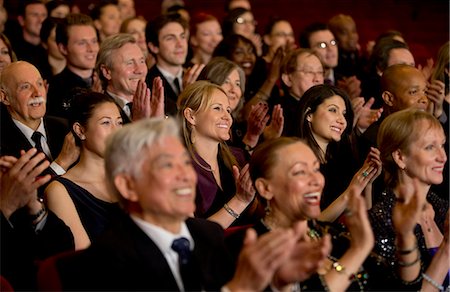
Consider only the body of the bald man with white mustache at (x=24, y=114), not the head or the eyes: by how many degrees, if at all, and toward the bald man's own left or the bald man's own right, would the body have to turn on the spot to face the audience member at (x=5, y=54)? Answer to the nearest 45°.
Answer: approximately 135° to the bald man's own left

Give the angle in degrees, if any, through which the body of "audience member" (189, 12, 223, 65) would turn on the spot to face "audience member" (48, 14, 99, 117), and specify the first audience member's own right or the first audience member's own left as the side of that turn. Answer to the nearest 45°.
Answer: approximately 90° to the first audience member's own right

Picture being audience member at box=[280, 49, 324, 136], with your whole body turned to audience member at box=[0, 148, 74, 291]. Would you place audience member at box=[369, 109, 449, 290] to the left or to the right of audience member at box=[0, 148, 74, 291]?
left

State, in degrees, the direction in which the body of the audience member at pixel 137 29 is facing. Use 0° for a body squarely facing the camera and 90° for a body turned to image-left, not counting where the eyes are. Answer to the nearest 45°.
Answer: approximately 315°

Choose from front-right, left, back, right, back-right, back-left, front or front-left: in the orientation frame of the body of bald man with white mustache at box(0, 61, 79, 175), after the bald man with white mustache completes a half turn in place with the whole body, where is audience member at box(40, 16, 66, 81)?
front-right

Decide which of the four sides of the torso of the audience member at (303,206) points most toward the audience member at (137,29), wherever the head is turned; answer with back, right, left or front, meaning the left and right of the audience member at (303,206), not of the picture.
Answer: back

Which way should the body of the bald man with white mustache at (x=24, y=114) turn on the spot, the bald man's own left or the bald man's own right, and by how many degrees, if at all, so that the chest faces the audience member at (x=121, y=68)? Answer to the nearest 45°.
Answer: approximately 90° to the bald man's own left

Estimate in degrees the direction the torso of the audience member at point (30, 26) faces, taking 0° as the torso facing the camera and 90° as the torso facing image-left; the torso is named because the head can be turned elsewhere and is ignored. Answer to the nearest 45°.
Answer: approximately 315°

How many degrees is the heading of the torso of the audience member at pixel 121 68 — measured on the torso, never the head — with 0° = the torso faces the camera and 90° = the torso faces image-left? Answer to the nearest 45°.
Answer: approximately 315°

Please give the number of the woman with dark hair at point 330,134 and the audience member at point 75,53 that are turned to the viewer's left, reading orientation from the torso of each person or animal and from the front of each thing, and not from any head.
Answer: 0

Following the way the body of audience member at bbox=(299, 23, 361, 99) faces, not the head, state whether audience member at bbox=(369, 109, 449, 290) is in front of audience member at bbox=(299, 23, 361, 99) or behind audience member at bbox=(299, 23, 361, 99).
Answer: in front
